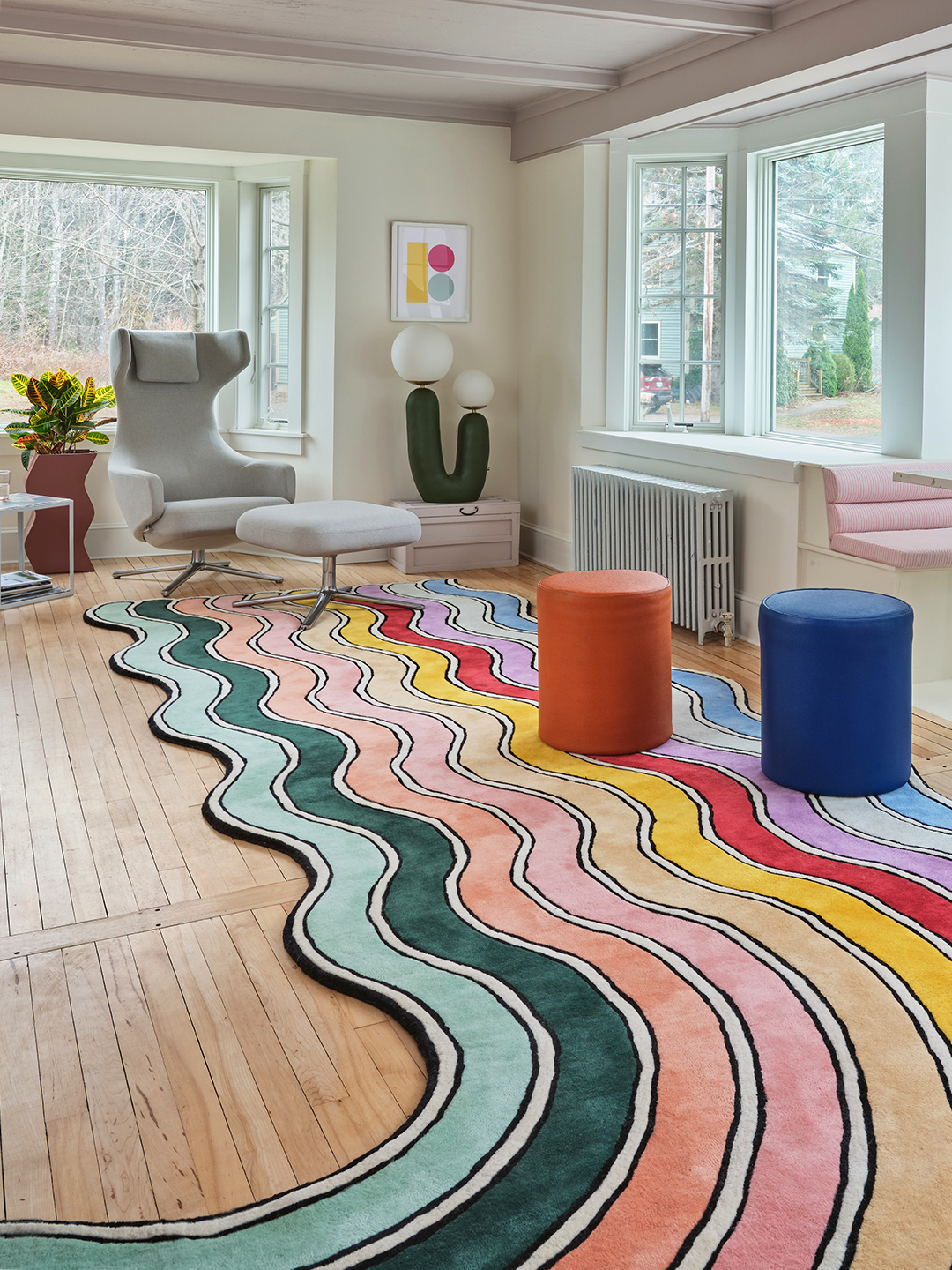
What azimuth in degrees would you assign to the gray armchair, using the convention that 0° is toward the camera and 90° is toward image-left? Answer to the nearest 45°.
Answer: approximately 315°

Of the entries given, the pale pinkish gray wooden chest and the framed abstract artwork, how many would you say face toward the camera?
2

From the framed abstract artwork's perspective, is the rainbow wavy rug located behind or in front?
in front
